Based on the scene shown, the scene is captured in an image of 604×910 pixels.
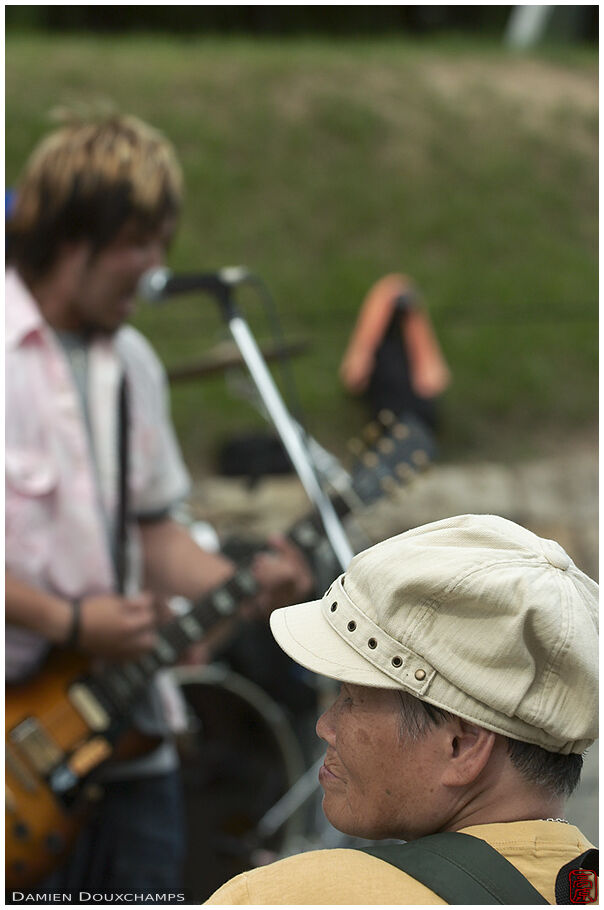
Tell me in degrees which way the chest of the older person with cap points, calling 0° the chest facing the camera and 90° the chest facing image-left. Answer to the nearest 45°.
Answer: approximately 135°

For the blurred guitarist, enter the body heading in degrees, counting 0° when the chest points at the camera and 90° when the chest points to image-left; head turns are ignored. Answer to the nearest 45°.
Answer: approximately 315°

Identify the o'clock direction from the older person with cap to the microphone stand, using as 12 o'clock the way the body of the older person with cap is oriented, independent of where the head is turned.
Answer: The microphone stand is roughly at 1 o'clock from the older person with cap.

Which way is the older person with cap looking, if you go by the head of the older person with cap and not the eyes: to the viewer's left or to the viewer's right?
to the viewer's left

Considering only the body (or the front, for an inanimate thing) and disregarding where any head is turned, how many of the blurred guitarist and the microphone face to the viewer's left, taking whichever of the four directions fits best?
1

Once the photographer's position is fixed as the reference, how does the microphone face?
facing to the left of the viewer

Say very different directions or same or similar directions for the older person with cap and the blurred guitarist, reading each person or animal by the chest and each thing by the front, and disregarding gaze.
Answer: very different directions
